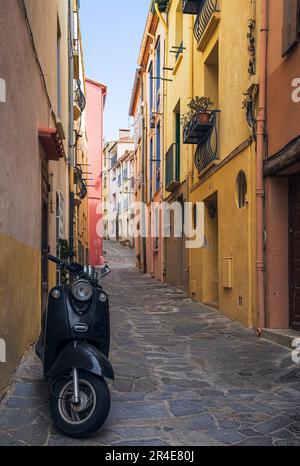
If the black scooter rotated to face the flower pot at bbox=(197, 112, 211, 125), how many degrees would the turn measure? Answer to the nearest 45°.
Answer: approximately 180°

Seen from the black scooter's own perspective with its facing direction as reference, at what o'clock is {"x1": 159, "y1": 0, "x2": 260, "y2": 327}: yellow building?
The yellow building is roughly at 7 o'clock from the black scooter.

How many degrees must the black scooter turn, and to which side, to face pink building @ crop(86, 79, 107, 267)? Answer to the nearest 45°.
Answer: approximately 180°

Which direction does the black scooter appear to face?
toward the camera
